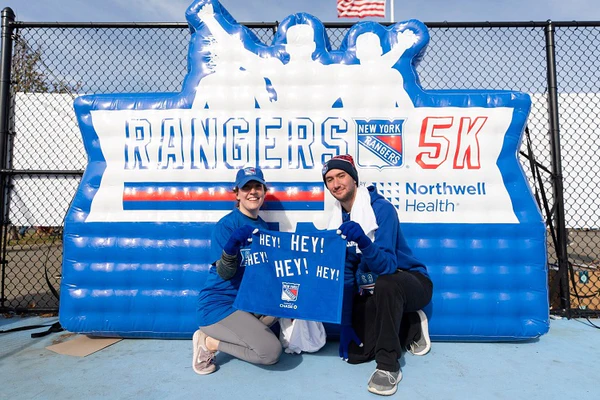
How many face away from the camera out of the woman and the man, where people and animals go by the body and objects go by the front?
0

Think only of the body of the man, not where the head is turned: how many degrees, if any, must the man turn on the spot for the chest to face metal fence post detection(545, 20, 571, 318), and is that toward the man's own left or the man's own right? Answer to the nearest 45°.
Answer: approximately 180°

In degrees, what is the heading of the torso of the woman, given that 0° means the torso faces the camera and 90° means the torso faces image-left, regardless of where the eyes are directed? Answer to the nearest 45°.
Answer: approximately 315°

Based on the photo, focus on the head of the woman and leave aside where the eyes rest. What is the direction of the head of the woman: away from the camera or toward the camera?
toward the camera

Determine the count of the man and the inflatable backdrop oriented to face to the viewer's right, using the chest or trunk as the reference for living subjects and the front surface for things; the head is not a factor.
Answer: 0

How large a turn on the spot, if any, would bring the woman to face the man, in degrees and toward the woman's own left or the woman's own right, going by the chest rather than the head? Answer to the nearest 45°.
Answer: approximately 45° to the woman's own left

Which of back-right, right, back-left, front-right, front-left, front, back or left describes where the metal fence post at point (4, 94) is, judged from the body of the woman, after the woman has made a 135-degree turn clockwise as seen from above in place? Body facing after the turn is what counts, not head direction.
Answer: front-right

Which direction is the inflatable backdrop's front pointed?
toward the camera

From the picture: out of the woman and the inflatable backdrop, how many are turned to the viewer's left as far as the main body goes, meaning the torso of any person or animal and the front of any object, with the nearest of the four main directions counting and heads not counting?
0

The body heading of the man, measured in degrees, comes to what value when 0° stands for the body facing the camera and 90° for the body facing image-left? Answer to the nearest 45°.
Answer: approximately 45°
